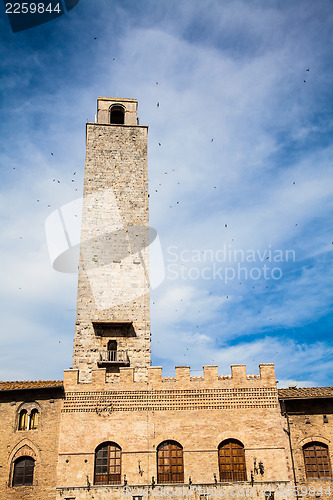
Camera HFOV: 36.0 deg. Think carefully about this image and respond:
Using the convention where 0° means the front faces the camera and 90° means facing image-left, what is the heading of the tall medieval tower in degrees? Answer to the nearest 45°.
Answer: approximately 0°
